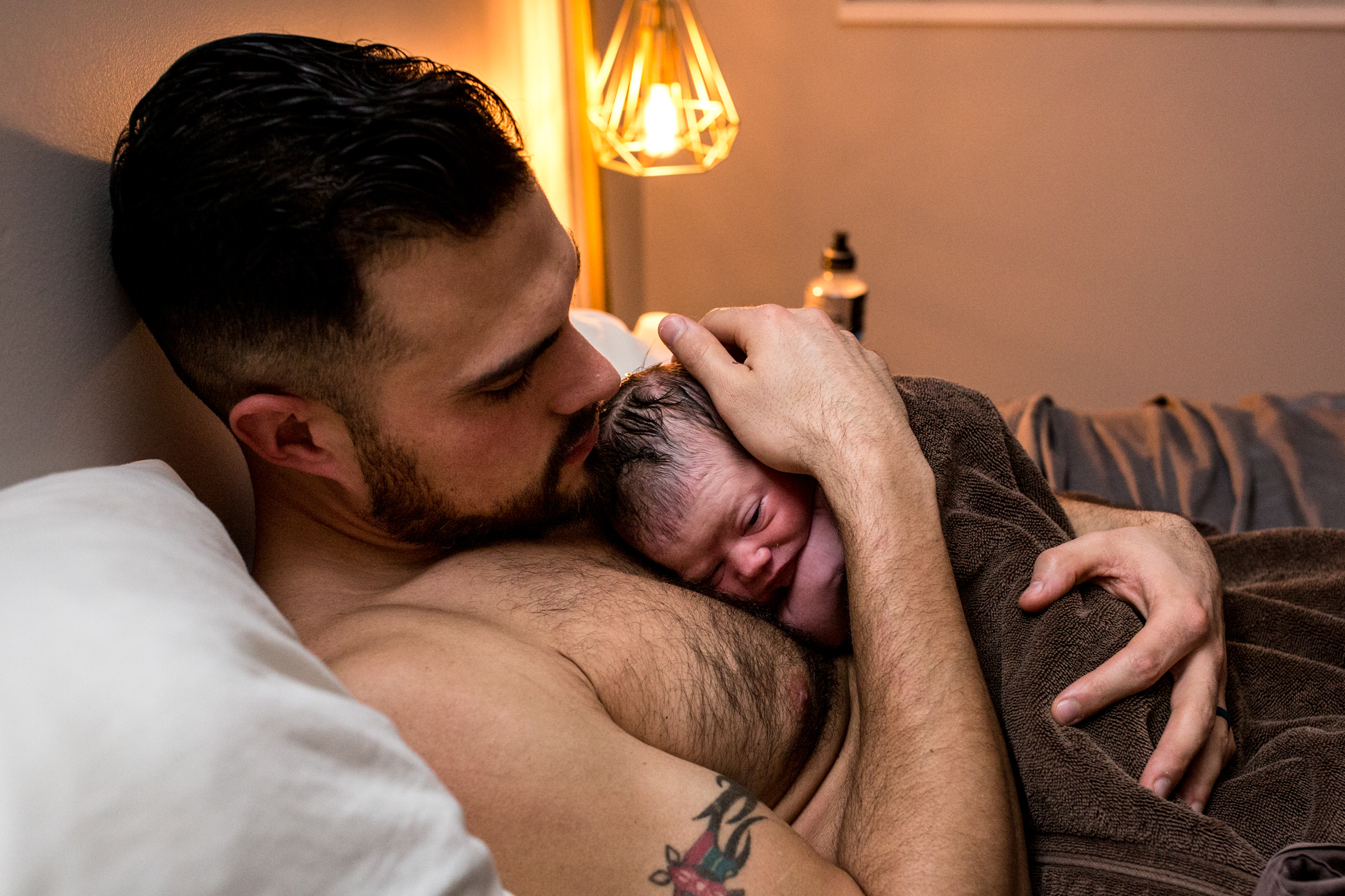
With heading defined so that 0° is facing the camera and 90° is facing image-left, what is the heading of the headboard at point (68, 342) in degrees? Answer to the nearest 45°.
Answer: approximately 315°

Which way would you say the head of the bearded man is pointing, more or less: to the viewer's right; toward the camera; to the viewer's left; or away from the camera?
to the viewer's right

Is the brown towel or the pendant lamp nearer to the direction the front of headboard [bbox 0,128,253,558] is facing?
the brown towel

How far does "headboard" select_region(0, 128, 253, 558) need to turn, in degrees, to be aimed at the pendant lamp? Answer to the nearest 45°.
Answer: approximately 90° to its left

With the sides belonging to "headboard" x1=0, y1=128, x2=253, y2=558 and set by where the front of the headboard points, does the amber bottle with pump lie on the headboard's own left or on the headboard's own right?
on the headboard's own left
